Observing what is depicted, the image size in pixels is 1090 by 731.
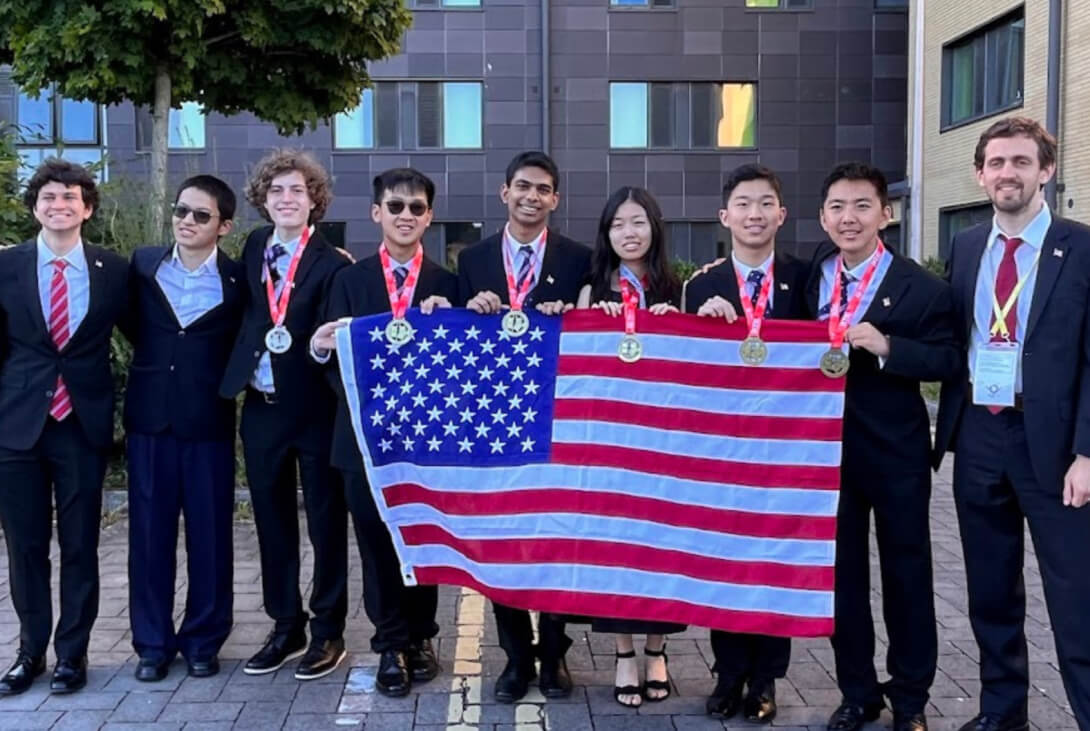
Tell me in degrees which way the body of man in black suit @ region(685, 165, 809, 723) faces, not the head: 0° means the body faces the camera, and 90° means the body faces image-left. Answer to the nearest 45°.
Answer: approximately 0°

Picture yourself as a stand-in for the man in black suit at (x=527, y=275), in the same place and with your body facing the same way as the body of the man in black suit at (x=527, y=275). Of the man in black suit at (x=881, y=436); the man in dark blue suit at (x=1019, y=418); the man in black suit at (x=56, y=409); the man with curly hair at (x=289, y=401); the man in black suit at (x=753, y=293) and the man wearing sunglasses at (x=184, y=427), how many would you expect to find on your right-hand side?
3

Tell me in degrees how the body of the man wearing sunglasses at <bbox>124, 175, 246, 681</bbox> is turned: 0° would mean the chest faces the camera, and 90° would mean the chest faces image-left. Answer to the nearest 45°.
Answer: approximately 0°
